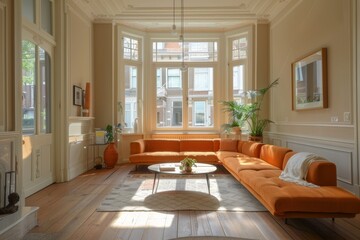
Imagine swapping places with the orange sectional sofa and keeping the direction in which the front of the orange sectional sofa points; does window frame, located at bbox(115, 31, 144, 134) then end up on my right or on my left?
on my right

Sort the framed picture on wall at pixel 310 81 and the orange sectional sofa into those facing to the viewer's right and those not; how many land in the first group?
0

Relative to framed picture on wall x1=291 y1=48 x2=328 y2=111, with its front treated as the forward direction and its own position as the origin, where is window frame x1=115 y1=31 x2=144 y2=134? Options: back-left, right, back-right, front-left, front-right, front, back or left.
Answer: front-right

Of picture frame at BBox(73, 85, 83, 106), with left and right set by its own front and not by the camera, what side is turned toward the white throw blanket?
front

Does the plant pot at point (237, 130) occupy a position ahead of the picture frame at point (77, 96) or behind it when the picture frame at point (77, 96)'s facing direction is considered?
ahead

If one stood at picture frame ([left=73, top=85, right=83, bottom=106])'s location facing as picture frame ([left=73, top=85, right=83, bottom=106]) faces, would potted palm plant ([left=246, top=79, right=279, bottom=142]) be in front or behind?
in front

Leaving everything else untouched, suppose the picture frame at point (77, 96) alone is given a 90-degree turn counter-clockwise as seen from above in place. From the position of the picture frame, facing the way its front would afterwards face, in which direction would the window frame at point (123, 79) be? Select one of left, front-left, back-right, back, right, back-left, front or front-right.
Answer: front

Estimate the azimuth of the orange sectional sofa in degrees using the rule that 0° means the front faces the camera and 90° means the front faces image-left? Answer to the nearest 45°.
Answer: approximately 45°

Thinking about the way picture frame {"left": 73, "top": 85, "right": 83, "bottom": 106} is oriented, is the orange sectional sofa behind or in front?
in front

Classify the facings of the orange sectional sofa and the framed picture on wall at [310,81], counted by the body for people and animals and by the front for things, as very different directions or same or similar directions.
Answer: same or similar directions

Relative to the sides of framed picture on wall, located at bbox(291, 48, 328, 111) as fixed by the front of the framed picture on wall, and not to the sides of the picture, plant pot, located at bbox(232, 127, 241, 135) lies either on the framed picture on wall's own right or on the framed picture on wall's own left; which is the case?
on the framed picture on wall's own right

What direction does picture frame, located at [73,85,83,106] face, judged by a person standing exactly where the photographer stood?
facing the viewer and to the right of the viewer

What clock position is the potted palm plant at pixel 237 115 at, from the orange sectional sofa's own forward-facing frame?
The potted palm plant is roughly at 4 o'clock from the orange sectional sofa.

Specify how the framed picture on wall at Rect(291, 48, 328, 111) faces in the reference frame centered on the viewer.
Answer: facing the viewer and to the left of the viewer

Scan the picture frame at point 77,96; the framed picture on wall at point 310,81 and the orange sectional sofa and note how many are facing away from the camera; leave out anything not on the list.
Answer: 0

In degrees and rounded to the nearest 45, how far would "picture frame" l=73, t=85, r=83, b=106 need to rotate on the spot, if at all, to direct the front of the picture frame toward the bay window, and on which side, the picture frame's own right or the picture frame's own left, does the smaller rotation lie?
approximately 45° to the picture frame's own left
